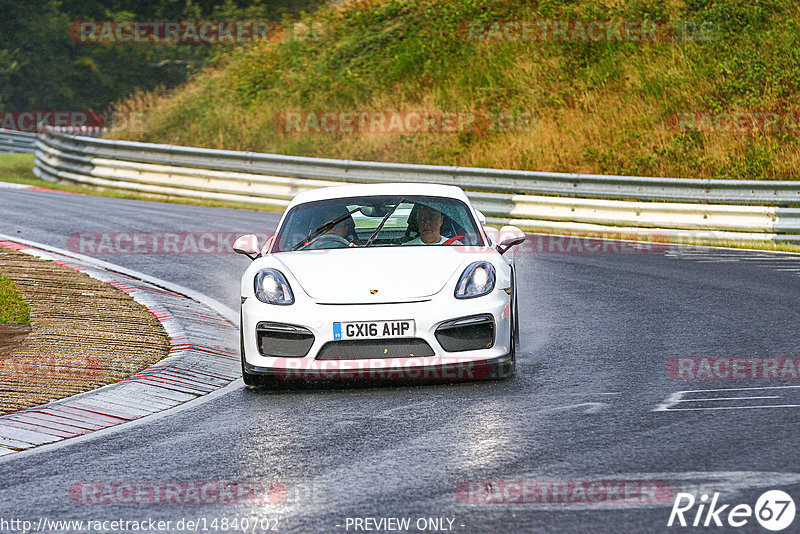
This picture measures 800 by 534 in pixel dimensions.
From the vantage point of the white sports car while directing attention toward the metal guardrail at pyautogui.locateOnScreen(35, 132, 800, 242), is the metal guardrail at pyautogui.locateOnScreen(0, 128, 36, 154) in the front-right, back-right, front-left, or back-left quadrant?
front-left

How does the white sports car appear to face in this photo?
toward the camera

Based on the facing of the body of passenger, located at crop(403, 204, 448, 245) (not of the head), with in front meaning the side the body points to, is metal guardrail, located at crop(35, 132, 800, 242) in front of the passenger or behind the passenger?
behind

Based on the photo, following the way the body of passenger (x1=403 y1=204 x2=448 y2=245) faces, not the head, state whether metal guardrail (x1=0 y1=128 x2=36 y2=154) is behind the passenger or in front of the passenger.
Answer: behind

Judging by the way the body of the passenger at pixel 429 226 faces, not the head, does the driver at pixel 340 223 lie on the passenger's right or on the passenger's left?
on the passenger's right

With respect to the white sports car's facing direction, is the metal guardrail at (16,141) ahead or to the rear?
to the rear

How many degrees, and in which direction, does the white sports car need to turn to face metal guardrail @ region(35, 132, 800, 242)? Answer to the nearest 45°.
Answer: approximately 180°
